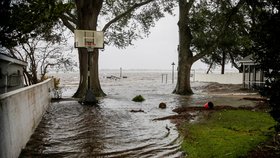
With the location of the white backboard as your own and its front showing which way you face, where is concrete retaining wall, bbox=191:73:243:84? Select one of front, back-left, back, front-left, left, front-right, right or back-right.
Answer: back-left

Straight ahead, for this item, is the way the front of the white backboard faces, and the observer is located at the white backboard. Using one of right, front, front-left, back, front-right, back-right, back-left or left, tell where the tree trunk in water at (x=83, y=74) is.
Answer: back

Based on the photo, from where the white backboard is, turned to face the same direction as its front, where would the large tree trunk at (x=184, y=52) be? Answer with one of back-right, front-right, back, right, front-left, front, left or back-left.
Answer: back-left

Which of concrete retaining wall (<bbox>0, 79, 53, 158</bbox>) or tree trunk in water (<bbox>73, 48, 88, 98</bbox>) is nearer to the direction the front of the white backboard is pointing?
the concrete retaining wall

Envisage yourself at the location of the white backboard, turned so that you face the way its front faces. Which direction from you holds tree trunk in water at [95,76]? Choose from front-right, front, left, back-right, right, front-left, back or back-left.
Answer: back

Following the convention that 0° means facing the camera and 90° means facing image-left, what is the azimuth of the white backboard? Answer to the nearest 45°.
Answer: approximately 0°

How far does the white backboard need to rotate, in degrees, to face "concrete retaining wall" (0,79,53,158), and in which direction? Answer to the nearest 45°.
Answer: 0° — it already faces it

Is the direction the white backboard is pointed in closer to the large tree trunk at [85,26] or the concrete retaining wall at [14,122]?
the concrete retaining wall
